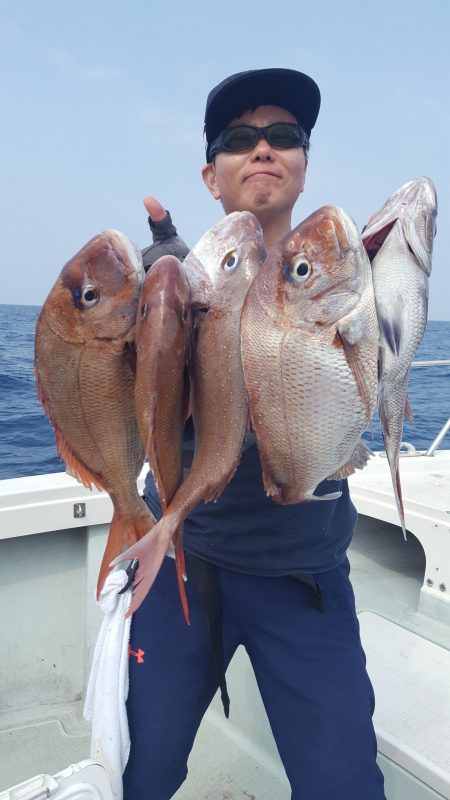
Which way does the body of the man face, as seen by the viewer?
toward the camera

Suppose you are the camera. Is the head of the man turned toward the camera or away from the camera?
toward the camera
